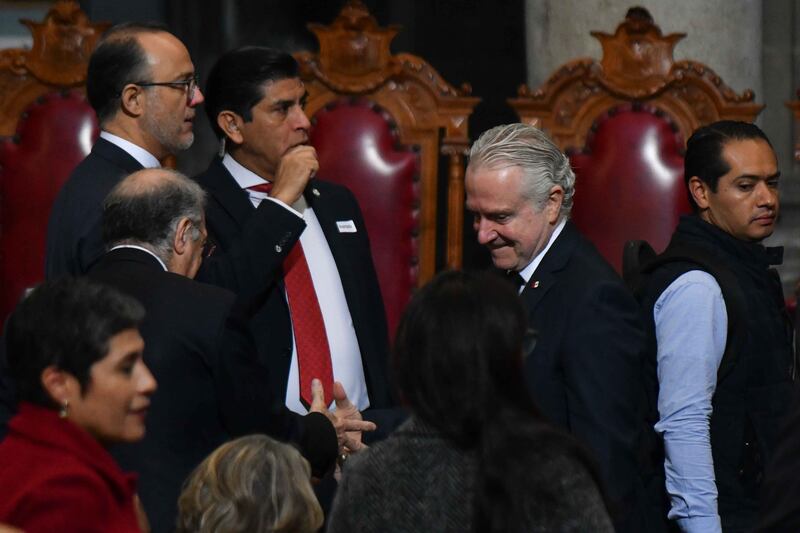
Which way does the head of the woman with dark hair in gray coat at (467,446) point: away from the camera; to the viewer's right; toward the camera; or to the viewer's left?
away from the camera

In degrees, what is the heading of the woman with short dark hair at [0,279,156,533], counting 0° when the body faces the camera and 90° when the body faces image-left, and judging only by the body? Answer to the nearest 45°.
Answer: approximately 270°

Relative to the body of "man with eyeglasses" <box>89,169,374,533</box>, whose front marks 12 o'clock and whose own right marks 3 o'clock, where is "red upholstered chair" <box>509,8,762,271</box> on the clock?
The red upholstered chair is roughly at 12 o'clock from the man with eyeglasses.

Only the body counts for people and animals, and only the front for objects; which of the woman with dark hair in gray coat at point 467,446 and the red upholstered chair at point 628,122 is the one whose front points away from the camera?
the woman with dark hair in gray coat

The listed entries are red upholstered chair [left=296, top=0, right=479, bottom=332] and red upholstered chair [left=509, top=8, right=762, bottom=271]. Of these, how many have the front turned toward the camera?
2

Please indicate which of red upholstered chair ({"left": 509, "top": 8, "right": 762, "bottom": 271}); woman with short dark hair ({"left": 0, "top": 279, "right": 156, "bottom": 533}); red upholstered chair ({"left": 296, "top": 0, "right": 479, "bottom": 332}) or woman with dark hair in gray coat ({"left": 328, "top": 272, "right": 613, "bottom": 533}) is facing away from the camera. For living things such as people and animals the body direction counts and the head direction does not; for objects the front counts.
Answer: woman with dark hair in gray coat ({"left": 328, "top": 272, "right": 613, "bottom": 533})

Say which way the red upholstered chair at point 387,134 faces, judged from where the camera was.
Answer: facing the viewer

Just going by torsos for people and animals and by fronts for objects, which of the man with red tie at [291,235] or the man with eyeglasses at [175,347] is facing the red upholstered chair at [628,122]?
the man with eyeglasses

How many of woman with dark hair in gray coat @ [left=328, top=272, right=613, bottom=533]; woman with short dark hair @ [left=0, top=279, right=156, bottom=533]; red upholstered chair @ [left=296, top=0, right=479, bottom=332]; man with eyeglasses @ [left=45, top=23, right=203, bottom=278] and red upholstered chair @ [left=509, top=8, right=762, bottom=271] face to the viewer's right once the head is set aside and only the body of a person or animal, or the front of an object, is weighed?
2

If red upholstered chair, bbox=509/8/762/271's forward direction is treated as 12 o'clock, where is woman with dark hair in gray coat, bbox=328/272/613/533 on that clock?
The woman with dark hair in gray coat is roughly at 12 o'clock from the red upholstered chair.

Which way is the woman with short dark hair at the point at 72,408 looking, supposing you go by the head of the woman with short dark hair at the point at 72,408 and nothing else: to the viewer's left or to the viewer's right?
to the viewer's right

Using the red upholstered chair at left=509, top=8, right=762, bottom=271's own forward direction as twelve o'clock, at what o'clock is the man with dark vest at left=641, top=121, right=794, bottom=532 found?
The man with dark vest is roughly at 12 o'clock from the red upholstered chair.

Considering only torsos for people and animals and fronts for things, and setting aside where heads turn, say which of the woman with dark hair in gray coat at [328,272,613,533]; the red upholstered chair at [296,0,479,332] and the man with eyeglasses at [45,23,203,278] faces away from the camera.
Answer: the woman with dark hair in gray coat

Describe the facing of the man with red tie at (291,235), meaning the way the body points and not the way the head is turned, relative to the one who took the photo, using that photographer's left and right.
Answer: facing the viewer and to the right of the viewer

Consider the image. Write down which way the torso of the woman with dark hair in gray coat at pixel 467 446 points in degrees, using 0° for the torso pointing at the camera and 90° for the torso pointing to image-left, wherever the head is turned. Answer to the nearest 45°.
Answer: approximately 180°

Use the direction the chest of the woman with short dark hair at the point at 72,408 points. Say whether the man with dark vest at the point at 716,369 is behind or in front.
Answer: in front

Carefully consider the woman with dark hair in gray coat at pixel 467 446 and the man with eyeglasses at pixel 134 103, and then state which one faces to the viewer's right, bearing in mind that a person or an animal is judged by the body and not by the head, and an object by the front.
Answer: the man with eyeglasses

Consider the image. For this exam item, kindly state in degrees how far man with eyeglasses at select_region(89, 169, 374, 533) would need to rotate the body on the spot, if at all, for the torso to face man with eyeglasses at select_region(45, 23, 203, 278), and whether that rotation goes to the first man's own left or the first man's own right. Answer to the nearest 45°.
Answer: approximately 45° to the first man's own left

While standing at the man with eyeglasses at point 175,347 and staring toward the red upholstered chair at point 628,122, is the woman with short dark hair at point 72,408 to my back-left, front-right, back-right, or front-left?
back-right
